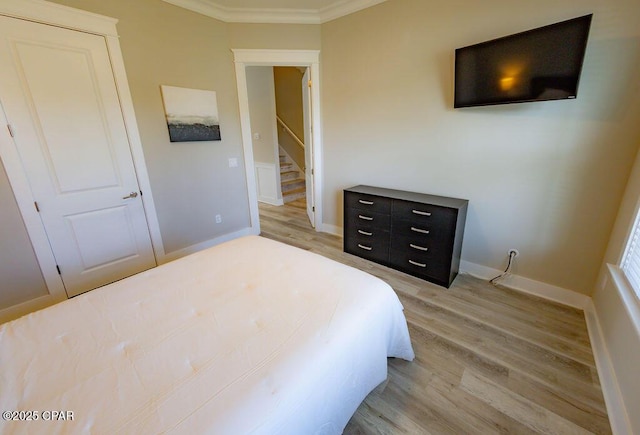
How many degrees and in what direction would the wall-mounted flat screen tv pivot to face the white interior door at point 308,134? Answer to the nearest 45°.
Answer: approximately 45° to its right

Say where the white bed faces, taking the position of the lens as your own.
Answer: facing away from the viewer and to the right of the viewer

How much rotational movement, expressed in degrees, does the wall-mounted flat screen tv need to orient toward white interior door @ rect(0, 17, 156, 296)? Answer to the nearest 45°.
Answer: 0° — it already faces it

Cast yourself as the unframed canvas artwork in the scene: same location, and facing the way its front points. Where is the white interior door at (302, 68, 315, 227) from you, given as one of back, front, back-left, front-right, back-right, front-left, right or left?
front-left

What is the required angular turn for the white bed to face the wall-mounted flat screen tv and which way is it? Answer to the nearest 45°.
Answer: approximately 45° to its right

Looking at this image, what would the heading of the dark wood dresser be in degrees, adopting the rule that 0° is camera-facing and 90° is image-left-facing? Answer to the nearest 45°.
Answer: approximately 45°

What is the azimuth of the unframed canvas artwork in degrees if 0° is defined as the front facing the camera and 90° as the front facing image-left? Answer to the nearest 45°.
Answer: approximately 315°

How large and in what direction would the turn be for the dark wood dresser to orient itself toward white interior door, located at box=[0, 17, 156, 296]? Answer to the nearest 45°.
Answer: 0° — it already faces it
